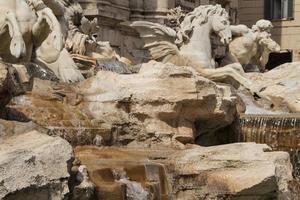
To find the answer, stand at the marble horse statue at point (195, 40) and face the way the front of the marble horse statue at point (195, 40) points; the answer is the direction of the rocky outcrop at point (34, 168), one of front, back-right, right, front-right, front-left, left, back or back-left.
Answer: right

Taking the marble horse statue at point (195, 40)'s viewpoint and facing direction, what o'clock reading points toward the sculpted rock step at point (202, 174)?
The sculpted rock step is roughly at 3 o'clock from the marble horse statue.

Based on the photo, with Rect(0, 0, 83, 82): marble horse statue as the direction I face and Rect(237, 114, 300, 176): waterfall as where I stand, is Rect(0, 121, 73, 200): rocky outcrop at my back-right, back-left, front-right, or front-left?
front-left

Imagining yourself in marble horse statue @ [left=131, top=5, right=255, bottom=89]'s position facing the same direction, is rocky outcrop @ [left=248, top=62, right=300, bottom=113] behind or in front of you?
in front

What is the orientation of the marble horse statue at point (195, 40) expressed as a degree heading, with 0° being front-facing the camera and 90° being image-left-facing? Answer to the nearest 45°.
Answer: approximately 270°

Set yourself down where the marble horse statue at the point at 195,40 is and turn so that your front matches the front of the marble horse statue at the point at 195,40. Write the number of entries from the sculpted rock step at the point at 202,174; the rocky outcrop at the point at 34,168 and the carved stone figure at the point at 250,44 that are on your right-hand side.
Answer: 2

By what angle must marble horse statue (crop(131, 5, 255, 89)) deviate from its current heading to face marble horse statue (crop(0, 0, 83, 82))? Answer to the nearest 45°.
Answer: approximately 135° to its right

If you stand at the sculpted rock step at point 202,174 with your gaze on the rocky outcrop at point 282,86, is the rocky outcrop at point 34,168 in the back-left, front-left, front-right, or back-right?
back-left

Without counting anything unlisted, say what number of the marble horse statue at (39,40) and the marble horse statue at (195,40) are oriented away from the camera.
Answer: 0
